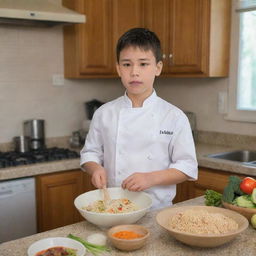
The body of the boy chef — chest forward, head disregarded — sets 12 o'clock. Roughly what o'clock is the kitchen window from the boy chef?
The kitchen window is roughly at 7 o'clock from the boy chef.

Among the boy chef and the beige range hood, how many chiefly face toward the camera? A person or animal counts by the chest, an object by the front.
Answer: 2

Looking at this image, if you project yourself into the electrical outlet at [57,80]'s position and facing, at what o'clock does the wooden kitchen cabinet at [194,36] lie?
The wooden kitchen cabinet is roughly at 10 o'clock from the electrical outlet.
